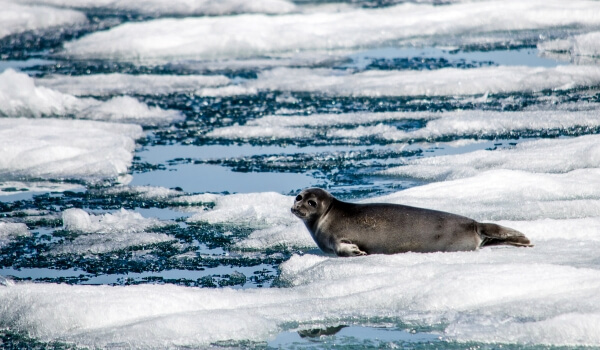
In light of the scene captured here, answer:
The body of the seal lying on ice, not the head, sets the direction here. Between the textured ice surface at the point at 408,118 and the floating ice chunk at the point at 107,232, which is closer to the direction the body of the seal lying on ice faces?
the floating ice chunk

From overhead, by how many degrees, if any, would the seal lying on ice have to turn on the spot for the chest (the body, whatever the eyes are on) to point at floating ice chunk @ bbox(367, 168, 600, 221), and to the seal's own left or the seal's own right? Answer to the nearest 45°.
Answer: approximately 135° to the seal's own right

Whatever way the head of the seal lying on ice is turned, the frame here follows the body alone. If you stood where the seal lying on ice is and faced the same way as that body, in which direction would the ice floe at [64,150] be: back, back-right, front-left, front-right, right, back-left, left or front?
front-right

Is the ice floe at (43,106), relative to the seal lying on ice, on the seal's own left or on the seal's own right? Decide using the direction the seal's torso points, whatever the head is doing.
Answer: on the seal's own right

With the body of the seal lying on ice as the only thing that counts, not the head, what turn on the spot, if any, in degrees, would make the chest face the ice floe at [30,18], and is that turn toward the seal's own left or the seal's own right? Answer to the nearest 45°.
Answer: approximately 45° to the seal's own right

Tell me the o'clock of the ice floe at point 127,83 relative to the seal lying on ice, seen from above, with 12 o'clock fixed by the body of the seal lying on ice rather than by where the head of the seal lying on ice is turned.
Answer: The ice floe is roughly at 2 o'clock from the seal lying on ice.

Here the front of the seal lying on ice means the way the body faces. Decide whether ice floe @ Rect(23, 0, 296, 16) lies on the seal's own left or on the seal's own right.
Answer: on the seal's own right

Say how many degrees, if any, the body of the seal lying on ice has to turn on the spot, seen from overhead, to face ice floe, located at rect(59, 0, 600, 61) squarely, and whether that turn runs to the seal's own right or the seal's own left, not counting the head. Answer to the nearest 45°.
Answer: approximately 90° to the seal's own right

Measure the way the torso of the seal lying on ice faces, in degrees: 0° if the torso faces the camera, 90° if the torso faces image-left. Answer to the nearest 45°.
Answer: approximately 90°

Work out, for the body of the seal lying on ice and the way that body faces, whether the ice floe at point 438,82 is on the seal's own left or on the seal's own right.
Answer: on the seal's own right

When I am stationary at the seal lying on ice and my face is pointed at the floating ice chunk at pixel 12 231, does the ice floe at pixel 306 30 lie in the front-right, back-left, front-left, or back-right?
front-right

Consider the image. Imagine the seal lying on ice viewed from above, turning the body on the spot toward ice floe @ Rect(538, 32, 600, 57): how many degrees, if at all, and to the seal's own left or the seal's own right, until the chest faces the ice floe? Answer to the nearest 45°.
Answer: approximately 90° to the seal's own right

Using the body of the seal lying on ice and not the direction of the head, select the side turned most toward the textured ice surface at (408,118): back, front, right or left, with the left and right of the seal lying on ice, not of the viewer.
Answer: right
